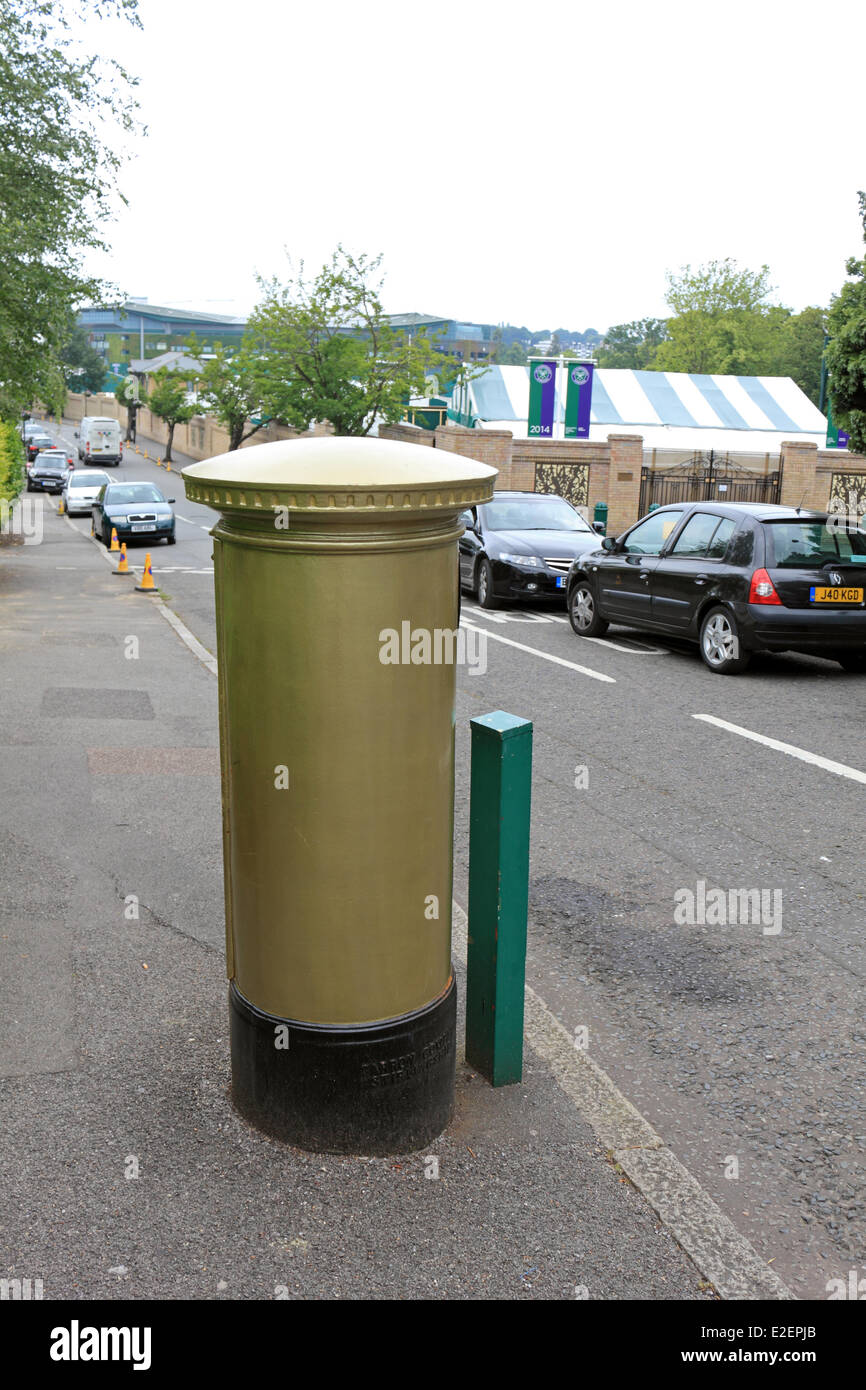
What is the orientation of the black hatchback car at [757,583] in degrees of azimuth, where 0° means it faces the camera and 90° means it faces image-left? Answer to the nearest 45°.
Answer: approximately 135°

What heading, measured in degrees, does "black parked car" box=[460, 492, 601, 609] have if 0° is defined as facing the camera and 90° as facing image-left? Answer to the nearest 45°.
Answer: approximately 315°

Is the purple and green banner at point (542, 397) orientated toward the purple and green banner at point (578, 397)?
no

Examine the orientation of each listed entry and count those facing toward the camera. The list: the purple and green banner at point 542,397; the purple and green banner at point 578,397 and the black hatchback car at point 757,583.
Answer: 2

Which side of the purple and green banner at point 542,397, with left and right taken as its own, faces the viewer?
front

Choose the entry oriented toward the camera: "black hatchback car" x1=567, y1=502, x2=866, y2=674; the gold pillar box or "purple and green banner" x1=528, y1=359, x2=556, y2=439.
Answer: the purple and green banner

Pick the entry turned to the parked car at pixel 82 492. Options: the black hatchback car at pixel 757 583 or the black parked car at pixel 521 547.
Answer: the black hatchback car at pixel 757 583

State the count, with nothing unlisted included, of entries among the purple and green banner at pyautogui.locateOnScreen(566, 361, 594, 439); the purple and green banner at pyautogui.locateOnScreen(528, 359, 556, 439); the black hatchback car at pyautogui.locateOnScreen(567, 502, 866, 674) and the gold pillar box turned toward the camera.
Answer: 2

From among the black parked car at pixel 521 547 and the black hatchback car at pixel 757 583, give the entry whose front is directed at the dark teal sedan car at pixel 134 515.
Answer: the black hatchback car at pixel 757 583

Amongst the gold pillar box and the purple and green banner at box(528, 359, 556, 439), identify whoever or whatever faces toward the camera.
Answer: the purple and green banner

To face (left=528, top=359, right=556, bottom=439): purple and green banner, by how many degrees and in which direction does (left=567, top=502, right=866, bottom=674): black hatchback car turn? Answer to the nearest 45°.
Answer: approximately 45° to its right

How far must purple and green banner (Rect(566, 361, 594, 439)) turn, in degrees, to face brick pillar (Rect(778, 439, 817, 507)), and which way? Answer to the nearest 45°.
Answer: approximately 45° to its left

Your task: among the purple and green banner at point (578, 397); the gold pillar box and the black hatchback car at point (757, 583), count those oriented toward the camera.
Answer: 1

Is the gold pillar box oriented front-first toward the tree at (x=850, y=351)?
no
